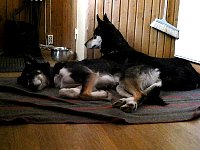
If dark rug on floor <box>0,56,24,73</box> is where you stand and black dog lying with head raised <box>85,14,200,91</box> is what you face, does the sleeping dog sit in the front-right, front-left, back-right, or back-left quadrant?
front-right

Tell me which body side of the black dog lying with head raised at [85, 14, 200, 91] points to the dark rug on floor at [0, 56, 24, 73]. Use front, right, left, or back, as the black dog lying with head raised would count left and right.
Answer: front

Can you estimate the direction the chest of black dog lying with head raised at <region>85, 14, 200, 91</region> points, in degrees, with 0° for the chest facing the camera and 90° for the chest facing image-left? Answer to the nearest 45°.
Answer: approximately 90°
